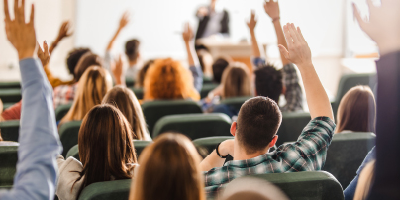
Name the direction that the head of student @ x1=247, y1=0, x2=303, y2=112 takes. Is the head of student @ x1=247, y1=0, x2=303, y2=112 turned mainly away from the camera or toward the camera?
away from the camera

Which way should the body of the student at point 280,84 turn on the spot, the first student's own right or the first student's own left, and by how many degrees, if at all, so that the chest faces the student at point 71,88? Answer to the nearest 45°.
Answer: approximately 90° to the first student's own left

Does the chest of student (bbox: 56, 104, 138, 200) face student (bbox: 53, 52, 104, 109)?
yes

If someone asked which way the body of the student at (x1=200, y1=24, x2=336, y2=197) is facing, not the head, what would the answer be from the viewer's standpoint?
away from the camera

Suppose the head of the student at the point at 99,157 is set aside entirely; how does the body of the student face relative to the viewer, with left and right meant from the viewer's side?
facing away from the viewer

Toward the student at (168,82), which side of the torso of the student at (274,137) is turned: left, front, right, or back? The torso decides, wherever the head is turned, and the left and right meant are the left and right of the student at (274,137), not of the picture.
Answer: front

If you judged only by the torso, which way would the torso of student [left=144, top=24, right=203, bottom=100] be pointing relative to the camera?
away from the camera

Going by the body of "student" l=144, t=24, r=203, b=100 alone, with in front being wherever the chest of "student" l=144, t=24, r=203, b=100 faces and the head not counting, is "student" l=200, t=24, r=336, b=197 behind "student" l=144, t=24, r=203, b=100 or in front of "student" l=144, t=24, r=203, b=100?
behind

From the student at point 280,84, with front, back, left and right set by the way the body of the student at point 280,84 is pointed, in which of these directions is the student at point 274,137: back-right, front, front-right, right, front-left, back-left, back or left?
back

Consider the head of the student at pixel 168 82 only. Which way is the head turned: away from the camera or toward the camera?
away from the camera

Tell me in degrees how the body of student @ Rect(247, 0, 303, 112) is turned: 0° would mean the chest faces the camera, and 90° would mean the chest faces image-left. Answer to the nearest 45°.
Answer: approximately 180°

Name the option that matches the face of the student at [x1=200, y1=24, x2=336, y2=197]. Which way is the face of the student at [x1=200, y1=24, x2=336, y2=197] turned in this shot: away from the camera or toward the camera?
away from the camera

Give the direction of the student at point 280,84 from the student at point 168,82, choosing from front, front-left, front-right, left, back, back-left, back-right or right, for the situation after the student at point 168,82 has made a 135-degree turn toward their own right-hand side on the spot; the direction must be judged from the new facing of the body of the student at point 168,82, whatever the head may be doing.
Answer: front
